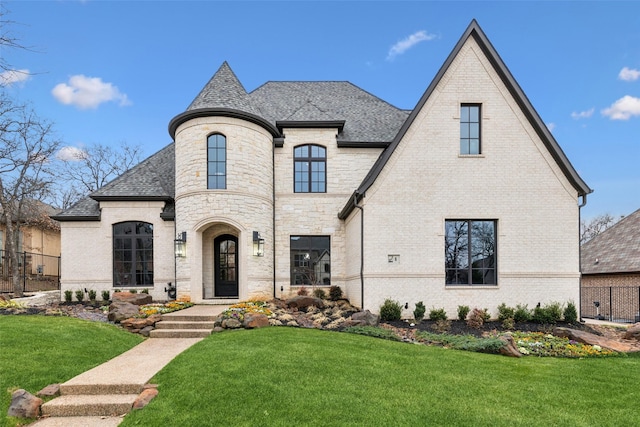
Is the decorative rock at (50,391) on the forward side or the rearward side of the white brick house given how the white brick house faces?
on the forward side

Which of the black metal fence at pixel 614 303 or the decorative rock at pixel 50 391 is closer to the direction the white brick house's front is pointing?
the decorative rock

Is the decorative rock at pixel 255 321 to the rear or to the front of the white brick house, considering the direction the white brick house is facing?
to the front

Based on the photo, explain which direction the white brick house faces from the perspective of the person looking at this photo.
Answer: facing the viewer

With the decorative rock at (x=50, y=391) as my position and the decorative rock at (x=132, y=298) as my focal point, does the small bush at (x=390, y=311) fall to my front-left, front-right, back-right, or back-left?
front-right

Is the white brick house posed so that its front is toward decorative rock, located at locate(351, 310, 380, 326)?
yes
